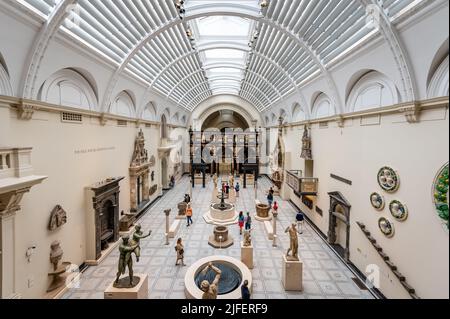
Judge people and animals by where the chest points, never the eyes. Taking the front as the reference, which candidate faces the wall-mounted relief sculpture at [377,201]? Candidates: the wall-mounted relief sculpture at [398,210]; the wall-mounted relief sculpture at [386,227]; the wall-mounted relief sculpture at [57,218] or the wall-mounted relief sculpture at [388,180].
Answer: the wall-mounted relief sculpture at [57,218]

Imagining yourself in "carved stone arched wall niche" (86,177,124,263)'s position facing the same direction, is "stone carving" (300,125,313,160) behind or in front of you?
in front

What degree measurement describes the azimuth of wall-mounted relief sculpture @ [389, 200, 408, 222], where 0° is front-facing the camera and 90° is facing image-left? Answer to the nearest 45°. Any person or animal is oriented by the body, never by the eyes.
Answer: approximately 45°

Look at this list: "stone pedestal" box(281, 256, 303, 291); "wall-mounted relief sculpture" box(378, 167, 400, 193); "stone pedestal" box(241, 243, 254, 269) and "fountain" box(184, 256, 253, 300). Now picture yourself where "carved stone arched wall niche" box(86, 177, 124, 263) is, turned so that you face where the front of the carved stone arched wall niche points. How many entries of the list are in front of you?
4

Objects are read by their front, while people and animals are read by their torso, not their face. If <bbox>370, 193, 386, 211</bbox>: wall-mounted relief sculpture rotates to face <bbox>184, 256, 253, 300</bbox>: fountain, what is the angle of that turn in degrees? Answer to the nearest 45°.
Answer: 0° — it already faces it

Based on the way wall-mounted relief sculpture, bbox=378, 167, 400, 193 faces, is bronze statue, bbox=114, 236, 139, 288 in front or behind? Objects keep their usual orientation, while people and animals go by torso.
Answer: in front

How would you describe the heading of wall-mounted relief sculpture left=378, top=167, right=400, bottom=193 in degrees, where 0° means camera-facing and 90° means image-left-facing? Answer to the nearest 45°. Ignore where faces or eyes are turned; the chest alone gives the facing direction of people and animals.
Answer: approximately 45°

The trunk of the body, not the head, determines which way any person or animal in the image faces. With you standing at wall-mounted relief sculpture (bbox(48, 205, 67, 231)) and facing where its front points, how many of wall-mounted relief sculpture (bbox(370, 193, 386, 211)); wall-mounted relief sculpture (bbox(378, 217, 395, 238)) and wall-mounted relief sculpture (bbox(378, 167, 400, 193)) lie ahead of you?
3

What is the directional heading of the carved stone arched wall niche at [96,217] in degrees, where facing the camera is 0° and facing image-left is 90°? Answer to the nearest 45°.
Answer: approximately 315°
